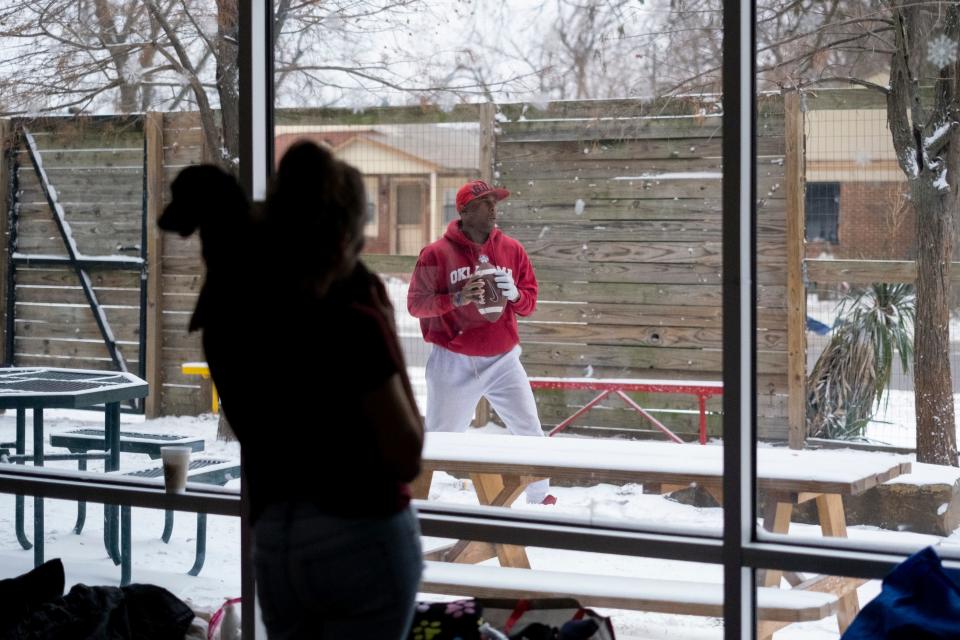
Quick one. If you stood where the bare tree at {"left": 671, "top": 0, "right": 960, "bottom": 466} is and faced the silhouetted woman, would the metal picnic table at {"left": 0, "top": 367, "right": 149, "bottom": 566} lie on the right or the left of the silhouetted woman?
right

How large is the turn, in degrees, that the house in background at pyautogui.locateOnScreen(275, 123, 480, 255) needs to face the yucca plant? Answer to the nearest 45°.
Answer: approximately 45° to its left

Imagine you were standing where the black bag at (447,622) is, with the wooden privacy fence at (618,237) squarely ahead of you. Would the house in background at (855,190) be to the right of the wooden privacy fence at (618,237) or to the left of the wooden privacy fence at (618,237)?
right

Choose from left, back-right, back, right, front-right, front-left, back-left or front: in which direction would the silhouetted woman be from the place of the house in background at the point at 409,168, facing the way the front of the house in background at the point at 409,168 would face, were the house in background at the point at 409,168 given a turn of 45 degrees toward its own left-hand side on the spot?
front-right

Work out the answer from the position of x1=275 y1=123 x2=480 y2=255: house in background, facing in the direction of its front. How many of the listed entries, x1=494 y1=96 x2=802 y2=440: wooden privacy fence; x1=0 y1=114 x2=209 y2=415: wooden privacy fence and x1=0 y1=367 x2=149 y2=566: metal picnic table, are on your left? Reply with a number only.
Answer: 1

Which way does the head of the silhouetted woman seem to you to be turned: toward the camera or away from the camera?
away from the camera

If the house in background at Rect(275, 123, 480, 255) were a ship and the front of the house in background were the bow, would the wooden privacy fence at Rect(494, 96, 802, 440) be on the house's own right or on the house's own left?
on the house's own left

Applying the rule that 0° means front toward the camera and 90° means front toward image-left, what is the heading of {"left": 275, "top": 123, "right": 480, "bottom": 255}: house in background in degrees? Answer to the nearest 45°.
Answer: approximately 0°

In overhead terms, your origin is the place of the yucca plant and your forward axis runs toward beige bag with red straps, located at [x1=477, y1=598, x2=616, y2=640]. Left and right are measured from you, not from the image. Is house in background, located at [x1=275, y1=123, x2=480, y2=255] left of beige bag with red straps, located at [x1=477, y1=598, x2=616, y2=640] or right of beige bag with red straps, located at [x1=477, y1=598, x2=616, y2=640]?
right

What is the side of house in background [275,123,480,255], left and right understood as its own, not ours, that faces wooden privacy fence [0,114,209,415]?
front
